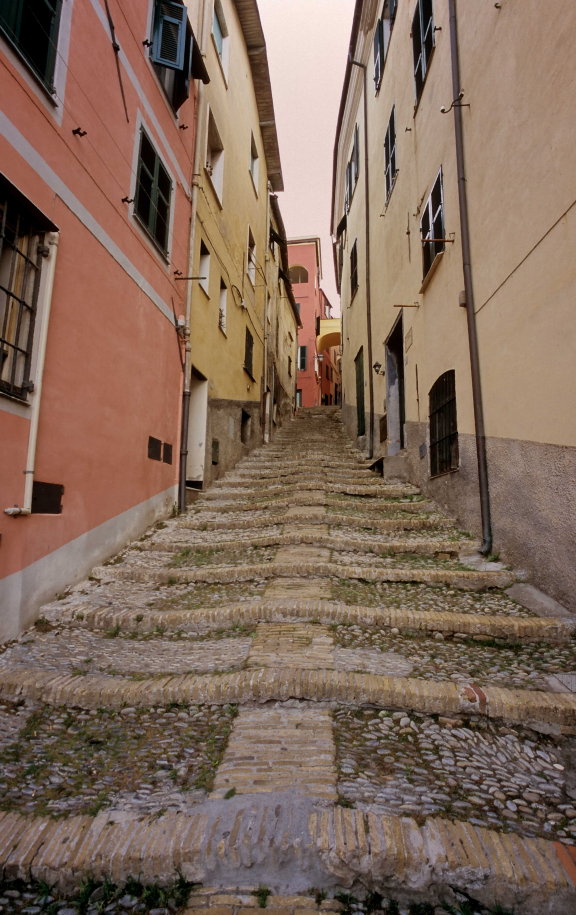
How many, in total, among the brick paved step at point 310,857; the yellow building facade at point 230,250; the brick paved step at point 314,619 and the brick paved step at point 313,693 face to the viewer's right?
1

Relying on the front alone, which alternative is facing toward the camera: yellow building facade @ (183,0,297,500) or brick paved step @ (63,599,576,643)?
the brick paved step

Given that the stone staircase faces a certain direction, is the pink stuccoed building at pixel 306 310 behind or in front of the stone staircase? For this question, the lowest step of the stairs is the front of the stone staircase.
behind

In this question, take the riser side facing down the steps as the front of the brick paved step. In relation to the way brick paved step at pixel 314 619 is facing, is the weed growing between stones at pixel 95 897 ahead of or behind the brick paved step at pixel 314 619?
ahead

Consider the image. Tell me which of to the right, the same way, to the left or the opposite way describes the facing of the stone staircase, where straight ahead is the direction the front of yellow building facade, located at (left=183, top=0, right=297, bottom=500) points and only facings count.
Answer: to the right

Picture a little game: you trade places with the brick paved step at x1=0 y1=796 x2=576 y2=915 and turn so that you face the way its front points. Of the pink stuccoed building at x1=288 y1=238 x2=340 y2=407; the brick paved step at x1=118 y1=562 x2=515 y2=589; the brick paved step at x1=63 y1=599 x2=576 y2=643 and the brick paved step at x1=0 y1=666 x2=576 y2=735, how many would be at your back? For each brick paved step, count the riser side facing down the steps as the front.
4

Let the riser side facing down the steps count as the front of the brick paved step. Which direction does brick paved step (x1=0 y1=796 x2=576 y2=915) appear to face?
toward the camera

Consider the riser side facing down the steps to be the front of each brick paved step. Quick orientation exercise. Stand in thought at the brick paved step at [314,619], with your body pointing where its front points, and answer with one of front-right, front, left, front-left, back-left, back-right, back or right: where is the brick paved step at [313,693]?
front

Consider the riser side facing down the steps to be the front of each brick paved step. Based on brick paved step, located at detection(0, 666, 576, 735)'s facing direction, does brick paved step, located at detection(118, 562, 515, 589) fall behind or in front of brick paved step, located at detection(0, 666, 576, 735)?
behind

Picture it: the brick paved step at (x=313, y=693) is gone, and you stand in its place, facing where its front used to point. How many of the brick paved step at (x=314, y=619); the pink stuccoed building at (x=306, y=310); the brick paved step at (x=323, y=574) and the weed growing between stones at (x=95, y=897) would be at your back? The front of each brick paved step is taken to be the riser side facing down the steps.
3

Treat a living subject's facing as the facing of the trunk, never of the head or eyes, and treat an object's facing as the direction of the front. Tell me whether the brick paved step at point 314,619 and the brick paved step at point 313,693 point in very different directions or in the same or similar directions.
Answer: same or similar directions

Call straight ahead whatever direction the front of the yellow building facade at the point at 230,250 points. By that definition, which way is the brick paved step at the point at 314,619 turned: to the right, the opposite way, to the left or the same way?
to the right

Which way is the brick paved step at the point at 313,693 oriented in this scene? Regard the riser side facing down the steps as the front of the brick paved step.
toward the camera

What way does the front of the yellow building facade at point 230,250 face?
to the viewer's right
